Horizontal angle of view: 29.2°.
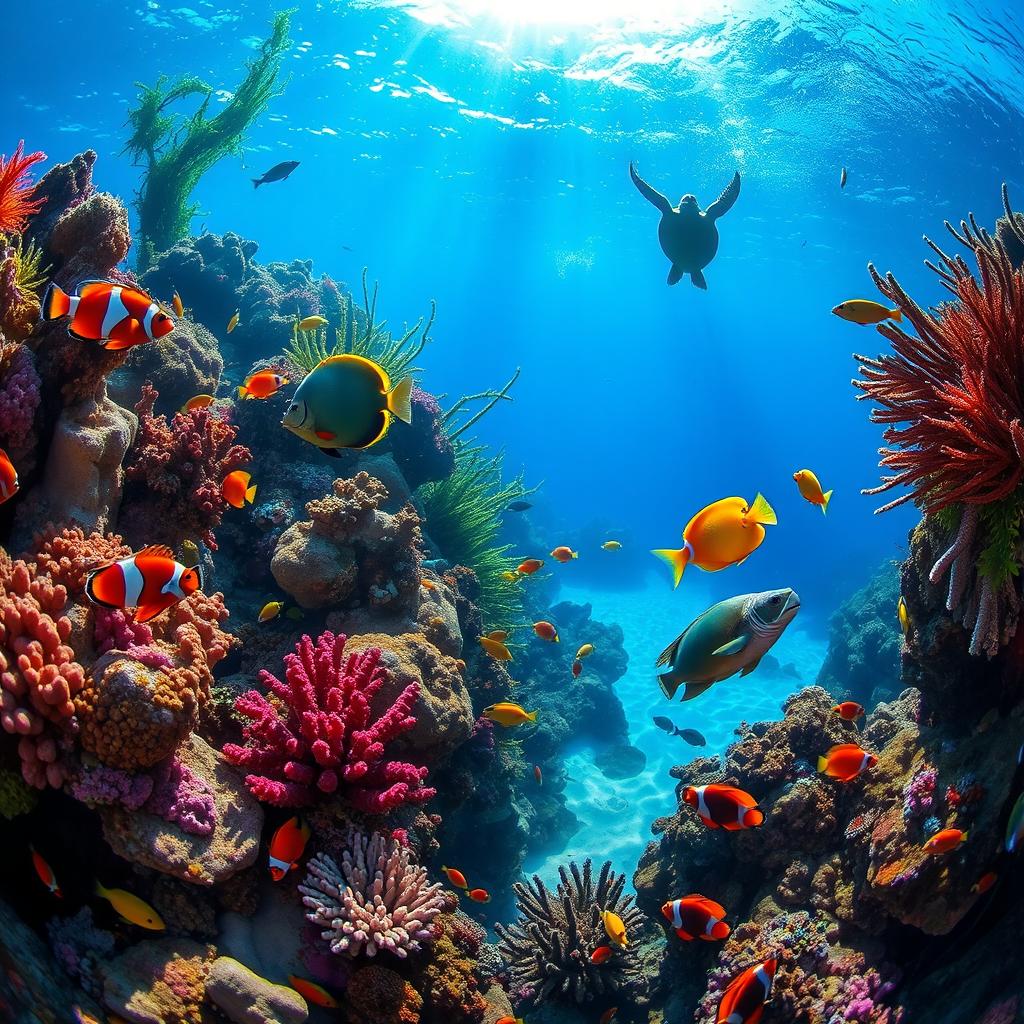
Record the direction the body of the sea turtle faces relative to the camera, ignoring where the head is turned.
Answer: away from the camera

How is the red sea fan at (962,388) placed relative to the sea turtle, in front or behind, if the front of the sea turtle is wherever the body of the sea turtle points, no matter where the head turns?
behind

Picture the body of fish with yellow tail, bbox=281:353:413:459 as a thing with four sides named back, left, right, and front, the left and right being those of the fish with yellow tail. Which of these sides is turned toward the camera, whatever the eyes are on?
left

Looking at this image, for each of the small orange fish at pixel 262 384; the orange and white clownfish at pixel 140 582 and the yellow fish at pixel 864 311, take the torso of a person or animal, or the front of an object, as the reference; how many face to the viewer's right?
2

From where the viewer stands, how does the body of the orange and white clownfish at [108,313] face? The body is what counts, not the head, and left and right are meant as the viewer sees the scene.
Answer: facing to the right of the viewer

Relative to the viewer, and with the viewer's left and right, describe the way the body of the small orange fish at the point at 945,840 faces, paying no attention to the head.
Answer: facing to the left of the viewer

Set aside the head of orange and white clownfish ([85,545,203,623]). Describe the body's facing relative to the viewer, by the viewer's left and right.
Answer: facing to the right of the viewer
